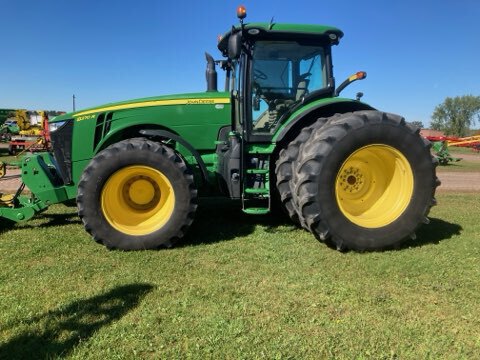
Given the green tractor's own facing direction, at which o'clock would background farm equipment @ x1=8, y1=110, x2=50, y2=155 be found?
The background farm equipment is roughly at 2 o'clock from the green tractor.

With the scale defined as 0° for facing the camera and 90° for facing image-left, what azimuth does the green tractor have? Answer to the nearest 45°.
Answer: approximately 90°
